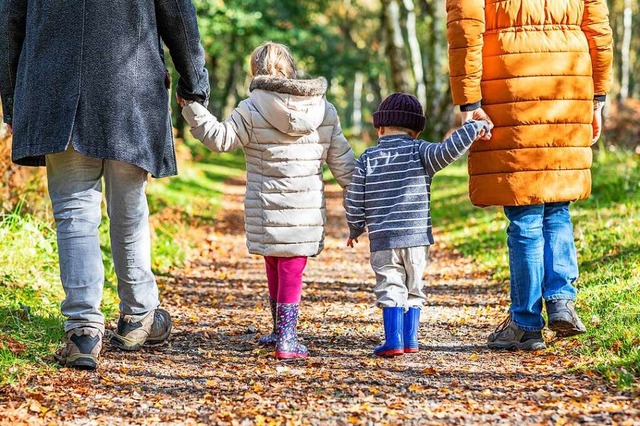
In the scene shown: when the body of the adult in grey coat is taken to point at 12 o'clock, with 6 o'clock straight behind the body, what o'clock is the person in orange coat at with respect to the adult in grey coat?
The person in orange coat is roughly at 3 o'clock from the adult in grey coat.

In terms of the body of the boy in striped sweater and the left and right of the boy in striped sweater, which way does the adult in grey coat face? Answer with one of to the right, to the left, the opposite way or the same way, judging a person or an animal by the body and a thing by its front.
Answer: the same way

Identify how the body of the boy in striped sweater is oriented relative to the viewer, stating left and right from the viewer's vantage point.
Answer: facing away from the viewer

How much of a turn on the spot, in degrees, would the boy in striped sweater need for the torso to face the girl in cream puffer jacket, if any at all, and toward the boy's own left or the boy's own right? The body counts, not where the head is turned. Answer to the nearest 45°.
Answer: approximately 90° to the boy's own left

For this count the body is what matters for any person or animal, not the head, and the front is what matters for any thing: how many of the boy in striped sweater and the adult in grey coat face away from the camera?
2

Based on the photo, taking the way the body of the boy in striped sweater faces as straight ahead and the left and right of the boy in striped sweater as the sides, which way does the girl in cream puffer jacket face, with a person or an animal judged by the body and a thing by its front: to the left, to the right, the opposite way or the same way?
the same way

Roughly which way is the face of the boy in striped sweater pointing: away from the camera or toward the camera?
away from the camera

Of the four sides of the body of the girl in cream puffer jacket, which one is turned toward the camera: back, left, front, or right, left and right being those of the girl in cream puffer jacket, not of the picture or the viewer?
back

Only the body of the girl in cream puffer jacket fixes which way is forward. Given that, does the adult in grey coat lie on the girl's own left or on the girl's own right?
on the girl's own left

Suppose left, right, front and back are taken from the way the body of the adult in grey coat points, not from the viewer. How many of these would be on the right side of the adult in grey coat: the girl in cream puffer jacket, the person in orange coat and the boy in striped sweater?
3

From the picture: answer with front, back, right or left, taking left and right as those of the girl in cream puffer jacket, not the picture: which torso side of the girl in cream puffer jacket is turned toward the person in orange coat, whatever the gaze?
right

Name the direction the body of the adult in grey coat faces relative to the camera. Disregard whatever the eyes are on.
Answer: away from the camera

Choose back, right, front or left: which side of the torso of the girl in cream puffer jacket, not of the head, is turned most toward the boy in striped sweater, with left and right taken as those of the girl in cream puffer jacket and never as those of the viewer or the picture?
right

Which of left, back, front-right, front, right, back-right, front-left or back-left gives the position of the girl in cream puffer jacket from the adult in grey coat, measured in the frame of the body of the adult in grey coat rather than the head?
right

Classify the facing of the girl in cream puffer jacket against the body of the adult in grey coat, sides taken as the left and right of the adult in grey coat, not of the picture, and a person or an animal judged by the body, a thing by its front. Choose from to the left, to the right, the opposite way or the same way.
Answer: the same way

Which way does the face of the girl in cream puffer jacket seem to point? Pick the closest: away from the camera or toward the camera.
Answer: away from the camera

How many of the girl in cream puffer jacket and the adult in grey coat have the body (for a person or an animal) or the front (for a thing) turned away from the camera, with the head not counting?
2
